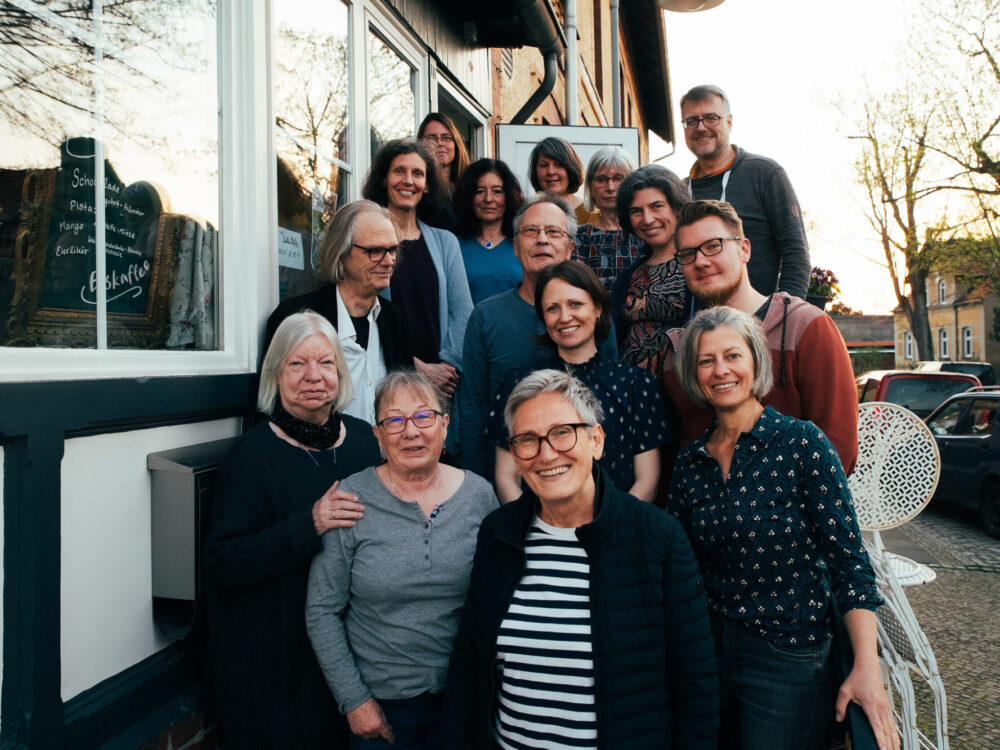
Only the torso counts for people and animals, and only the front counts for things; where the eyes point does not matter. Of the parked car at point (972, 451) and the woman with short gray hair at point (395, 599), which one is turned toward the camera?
the woman with short gray hair

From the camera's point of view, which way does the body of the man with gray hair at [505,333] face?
toward the camera

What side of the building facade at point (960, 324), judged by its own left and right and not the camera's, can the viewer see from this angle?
front

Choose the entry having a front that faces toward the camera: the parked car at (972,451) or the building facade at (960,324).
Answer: the building facade

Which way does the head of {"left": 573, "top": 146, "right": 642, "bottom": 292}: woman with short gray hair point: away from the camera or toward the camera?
toward the camera

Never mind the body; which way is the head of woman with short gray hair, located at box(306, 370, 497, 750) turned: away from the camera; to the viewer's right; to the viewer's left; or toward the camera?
toward the camera

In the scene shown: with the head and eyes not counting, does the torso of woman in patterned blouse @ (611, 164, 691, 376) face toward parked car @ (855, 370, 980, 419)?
no

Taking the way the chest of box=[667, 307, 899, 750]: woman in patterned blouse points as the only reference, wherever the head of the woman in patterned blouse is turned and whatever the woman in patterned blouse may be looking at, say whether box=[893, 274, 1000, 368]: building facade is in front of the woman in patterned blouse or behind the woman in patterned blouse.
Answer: behind

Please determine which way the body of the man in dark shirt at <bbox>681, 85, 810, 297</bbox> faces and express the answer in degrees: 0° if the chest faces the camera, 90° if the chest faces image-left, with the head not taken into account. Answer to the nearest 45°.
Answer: approximately 45°

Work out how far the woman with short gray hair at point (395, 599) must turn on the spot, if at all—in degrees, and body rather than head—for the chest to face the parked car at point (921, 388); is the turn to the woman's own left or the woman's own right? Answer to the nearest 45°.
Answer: approximately 135° to the woman's own left

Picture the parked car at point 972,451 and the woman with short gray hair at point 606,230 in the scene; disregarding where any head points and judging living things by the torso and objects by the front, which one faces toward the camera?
the woman with short gray hair

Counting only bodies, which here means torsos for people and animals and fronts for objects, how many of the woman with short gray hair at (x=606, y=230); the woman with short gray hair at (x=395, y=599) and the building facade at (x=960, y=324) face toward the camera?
3

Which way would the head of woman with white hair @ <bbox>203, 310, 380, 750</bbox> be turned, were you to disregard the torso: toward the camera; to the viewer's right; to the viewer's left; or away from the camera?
toward the camera

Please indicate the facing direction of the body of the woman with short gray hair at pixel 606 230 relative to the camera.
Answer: toward the camera

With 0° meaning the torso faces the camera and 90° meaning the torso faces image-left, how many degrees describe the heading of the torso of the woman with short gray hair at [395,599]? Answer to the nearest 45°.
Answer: approximately 0°

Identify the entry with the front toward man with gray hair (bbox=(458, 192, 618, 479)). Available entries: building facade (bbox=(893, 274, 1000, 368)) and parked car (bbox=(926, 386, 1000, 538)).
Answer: the building facade

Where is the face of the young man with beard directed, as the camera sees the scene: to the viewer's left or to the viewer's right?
to the viewer's left

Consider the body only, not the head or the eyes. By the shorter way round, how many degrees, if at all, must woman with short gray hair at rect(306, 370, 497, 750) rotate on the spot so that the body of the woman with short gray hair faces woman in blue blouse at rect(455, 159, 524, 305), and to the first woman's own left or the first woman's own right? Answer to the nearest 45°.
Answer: approximately 180°

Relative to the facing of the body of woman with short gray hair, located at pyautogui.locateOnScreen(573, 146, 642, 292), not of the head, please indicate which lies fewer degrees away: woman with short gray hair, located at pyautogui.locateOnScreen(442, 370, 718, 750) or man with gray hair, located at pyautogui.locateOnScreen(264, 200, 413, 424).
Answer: the woman with short gray hair
